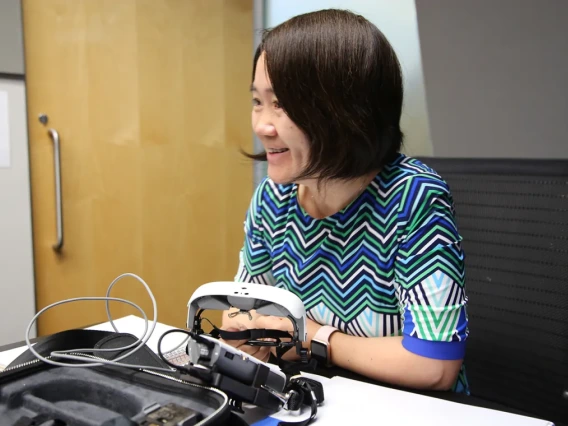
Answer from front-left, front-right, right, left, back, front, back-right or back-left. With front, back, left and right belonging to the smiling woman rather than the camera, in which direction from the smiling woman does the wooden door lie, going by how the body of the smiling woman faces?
right

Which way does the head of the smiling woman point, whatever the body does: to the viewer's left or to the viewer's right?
to the viewer's left

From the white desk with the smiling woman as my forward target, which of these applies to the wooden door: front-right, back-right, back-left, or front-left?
front-left

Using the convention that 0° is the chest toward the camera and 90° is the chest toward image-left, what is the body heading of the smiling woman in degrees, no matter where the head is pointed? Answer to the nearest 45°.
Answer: approximately 45°
